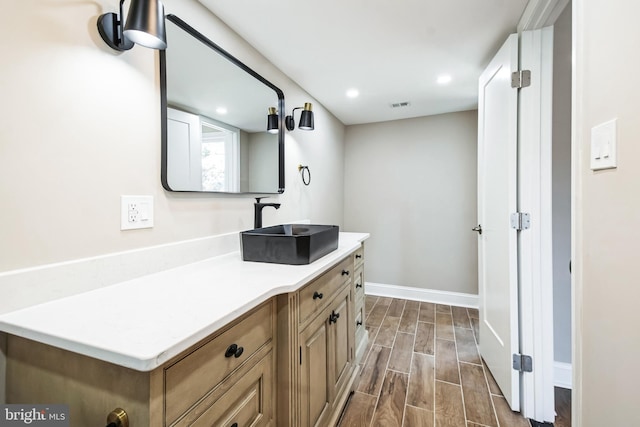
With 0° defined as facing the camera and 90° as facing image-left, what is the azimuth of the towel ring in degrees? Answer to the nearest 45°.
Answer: approximately 315°

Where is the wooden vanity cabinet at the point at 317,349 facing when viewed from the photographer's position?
facing the viewer and to the right of the viewer

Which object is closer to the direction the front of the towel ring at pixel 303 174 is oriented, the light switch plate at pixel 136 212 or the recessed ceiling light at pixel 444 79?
the recessed ceiling light
